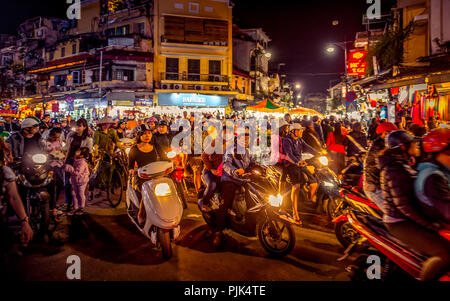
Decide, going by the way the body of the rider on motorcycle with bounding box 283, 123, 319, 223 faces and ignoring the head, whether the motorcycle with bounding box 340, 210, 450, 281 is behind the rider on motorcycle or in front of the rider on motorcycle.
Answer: in front

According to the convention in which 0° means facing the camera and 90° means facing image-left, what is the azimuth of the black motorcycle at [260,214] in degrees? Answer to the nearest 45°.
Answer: approximately 315°

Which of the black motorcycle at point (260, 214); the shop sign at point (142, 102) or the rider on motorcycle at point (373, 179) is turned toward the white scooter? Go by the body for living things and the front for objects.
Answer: the shop sign

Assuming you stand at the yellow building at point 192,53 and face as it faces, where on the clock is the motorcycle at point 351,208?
The motorcycle is roughly at 12 o'clock from the yellow building.
